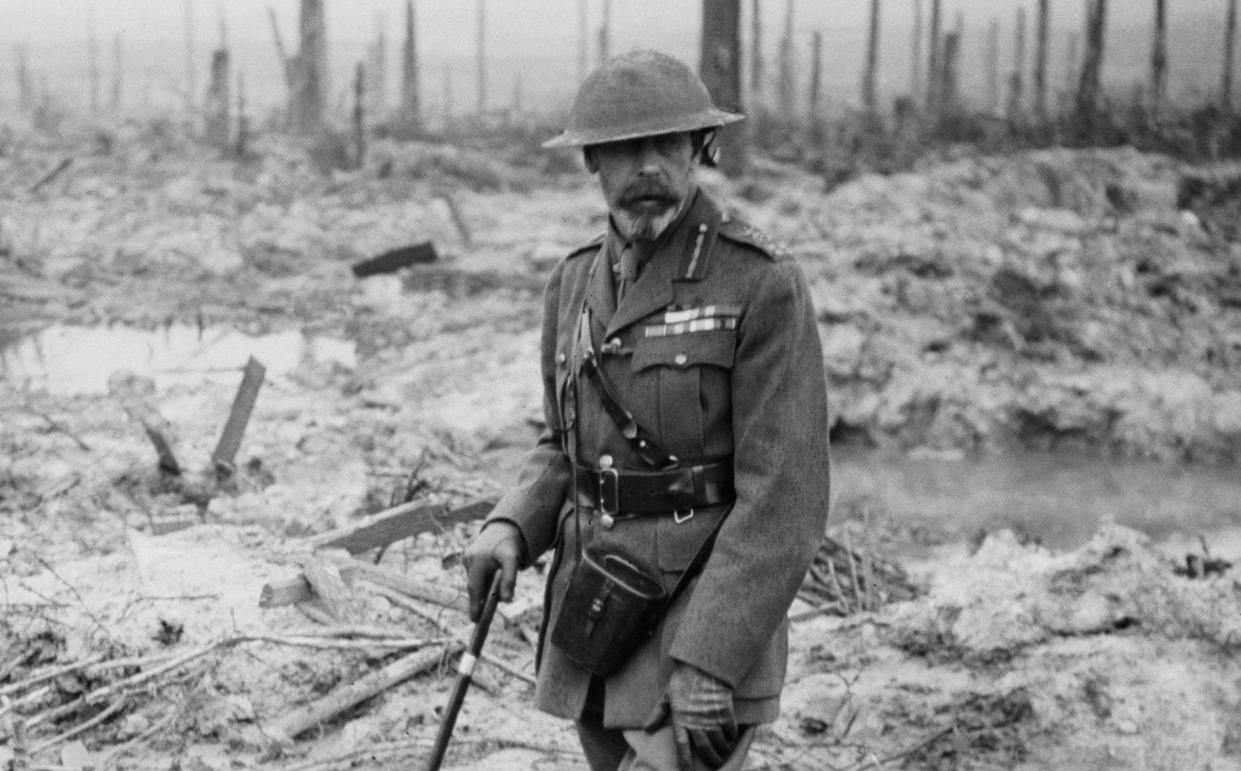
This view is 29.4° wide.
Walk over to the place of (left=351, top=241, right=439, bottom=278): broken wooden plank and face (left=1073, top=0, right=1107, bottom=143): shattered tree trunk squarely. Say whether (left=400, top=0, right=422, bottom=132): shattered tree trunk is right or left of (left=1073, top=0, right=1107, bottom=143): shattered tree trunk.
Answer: left

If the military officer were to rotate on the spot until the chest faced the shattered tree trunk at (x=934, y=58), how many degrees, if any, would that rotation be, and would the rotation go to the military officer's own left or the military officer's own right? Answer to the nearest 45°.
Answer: approximately 135° to the military officer's own right

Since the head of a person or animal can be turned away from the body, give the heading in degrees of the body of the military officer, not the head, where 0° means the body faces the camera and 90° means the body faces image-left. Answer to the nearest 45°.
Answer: approximately 45°

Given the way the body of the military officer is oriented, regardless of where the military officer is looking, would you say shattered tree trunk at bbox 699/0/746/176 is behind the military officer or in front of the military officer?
behind

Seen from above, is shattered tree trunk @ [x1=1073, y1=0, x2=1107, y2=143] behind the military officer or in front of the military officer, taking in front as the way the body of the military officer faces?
behind

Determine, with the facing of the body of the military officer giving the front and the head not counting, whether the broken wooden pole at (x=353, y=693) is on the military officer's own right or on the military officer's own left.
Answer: on the military officer's own right

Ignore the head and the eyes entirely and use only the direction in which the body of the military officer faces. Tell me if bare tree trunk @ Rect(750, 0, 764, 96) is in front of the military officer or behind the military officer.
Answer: behind
